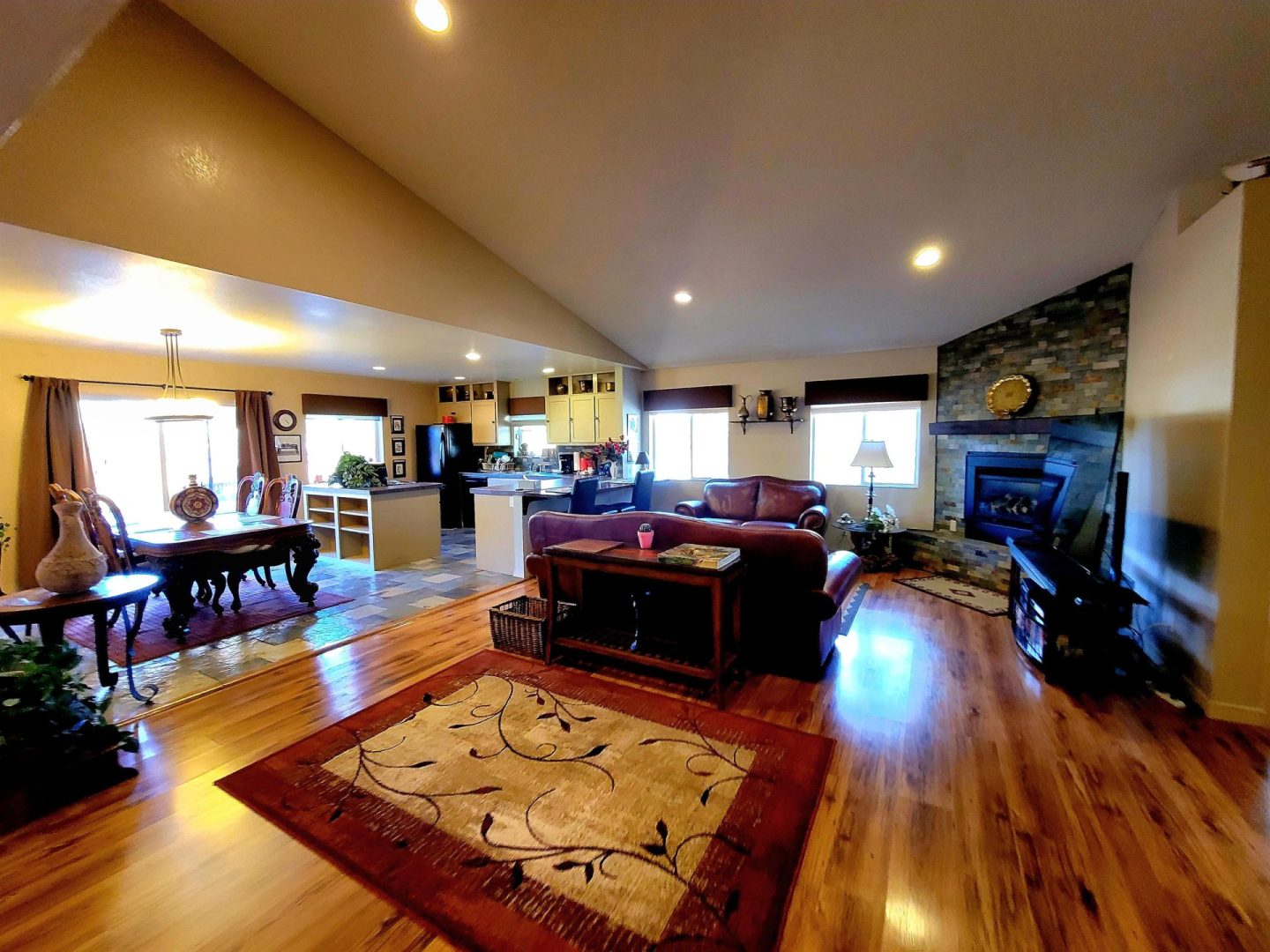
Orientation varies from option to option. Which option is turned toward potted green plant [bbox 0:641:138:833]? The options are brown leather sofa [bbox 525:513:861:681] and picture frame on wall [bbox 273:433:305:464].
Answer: the picture frame on wall

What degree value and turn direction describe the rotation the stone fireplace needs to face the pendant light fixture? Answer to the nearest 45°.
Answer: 0° — it already faces it

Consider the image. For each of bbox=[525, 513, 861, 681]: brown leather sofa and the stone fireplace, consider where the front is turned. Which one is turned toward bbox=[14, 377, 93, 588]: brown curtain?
the stone fireplace

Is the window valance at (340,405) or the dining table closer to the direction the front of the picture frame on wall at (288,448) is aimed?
the dining table

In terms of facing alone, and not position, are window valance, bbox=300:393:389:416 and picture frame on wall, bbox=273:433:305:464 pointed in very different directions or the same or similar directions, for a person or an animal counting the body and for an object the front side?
same or similar directions

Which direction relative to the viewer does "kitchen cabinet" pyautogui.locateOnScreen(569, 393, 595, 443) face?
toward the camera

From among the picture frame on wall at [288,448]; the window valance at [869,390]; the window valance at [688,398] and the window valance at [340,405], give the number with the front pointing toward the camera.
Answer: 4

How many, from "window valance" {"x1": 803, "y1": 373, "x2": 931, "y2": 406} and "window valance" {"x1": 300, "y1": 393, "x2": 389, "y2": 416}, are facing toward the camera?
2

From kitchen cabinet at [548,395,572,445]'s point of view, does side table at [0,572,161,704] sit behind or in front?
in front

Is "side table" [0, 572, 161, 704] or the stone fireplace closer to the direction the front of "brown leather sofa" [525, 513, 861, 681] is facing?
the stone fireplace

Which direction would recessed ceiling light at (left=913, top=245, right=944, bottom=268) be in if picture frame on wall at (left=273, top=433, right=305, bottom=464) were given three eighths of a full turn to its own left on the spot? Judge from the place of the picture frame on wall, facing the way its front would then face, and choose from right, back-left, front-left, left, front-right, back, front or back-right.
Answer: right

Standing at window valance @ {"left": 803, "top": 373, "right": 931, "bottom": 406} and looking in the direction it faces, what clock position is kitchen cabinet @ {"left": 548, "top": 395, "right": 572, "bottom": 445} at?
The kitchen cabinet is roughly at 3 o'clock from the window valance.

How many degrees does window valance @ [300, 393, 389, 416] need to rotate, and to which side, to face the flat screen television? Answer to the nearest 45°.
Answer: approximately 45° to its left

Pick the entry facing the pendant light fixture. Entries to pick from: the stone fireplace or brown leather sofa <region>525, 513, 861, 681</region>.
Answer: the stone fireplace

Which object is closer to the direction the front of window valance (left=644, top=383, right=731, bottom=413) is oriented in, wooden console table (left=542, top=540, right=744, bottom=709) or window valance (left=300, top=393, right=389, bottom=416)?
the wooden console table

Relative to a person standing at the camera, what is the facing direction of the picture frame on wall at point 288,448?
facing the viewer

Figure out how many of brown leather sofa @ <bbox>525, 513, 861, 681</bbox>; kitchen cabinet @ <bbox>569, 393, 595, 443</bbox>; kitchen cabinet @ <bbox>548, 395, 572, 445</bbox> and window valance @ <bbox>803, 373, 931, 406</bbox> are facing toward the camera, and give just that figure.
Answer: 3

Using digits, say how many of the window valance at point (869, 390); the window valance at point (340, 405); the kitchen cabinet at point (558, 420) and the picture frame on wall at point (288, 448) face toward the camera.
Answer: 4
